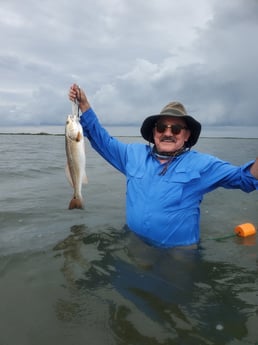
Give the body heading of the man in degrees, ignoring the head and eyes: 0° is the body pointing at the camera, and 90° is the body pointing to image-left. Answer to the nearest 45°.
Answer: approximately 45°

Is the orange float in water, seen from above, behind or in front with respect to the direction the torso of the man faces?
behind
